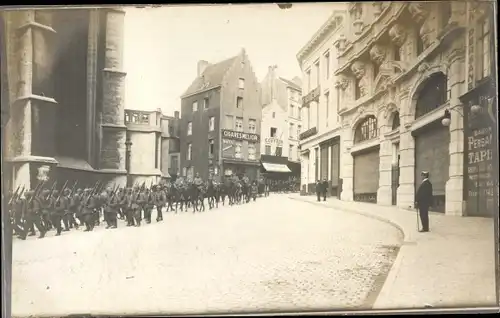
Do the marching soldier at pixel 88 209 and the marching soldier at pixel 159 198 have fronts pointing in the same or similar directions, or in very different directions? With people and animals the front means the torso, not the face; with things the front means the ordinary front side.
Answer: same or similar directions

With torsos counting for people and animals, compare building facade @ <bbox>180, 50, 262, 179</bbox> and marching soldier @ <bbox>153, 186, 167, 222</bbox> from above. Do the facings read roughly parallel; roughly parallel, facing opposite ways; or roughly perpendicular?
roughly perpendicular

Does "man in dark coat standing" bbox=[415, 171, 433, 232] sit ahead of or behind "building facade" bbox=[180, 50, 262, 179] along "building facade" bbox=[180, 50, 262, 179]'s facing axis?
ahead

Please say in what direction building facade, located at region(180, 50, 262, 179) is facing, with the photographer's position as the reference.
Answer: facing the viewer and to the right of the viewer

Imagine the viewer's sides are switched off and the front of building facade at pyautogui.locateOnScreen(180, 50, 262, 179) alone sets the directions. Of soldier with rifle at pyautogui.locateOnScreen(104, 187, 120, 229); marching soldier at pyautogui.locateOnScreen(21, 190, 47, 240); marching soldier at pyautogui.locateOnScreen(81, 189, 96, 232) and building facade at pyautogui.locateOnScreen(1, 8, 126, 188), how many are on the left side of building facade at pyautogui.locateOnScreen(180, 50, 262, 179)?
0
